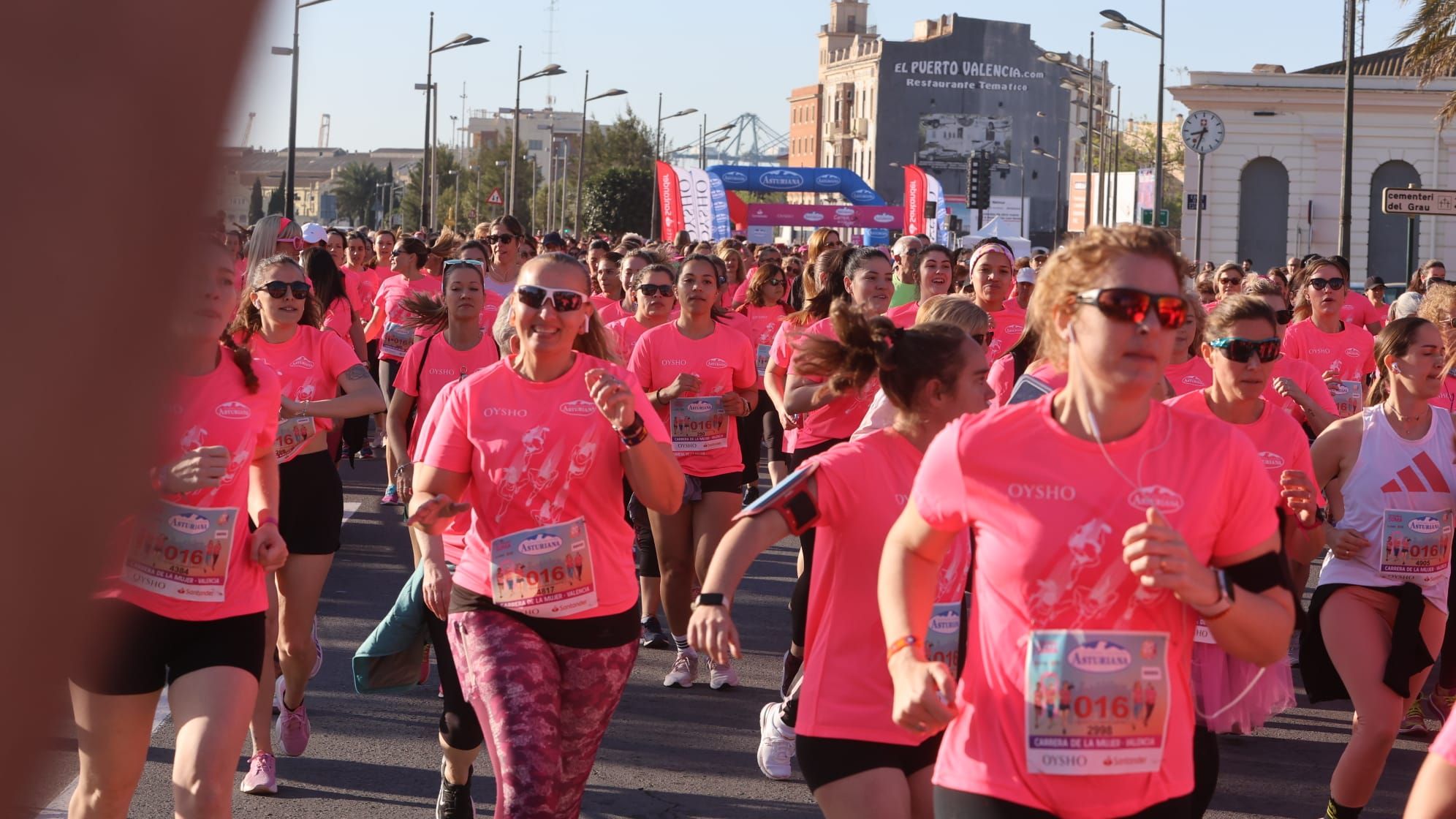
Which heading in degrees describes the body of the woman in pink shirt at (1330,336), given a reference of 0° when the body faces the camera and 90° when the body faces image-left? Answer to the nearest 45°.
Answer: approximately 0°

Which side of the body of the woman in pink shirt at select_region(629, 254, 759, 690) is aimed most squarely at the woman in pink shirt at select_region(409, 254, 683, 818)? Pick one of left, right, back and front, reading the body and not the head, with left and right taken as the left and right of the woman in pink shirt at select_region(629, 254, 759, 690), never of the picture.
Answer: front

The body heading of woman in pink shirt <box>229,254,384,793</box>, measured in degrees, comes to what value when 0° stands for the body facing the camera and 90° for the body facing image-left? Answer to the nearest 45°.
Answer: approximately 0°
